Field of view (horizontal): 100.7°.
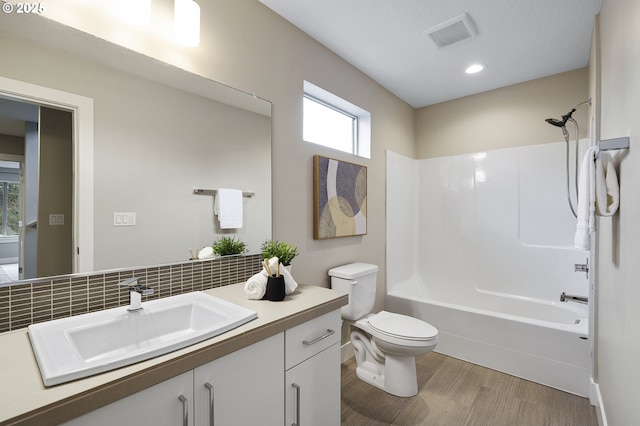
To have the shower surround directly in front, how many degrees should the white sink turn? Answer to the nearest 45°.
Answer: approximately 45° to its left

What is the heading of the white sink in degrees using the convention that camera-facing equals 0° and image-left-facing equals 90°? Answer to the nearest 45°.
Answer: approximately 315°

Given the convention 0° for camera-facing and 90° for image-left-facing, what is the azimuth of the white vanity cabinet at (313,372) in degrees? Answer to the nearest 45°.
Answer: approximately 315°

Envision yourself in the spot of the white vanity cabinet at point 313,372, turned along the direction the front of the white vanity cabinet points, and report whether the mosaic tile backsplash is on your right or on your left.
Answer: on your right

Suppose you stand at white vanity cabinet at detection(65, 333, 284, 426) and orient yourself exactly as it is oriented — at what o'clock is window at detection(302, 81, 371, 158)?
The window is roughly at 9 o'clock from the white vanity cabinet.

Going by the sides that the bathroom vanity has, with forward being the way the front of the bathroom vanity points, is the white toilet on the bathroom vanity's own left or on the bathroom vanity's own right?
on the bathroom vanity's own left

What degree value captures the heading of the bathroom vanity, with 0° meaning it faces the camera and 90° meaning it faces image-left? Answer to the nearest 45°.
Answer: approximately 315°

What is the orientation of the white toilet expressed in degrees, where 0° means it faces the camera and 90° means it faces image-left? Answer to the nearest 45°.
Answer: approximately 315°

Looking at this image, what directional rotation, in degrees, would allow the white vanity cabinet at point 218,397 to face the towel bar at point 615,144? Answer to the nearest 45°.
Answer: approximately 45° to its left
